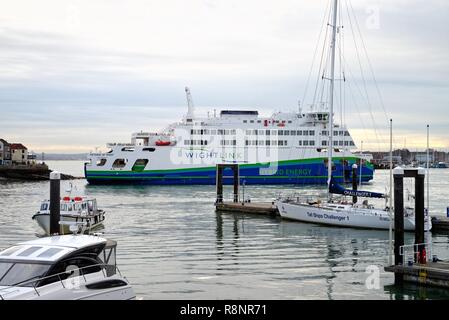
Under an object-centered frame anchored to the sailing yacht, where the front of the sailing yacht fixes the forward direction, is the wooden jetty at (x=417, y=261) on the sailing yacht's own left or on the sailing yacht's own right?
on the sailing yacht's own left

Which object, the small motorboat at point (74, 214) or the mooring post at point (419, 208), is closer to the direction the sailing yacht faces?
the small motorboat

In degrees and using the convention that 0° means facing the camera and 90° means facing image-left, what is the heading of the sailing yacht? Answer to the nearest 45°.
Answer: approximately 90°

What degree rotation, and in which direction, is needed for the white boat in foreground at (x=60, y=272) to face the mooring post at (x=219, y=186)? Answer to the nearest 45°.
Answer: approximately 135° to its right

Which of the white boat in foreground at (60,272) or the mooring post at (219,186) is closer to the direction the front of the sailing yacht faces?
the mooring post

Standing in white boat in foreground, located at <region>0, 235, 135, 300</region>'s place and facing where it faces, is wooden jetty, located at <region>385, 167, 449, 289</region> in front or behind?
behind

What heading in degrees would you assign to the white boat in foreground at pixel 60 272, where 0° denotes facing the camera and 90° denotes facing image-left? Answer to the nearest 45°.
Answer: approximately 45°

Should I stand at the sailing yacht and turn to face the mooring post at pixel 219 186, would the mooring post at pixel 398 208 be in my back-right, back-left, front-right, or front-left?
back-left

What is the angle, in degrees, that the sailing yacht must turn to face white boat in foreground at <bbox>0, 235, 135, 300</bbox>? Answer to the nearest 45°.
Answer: approximately 90° to its left

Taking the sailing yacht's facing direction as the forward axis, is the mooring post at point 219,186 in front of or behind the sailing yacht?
in front
